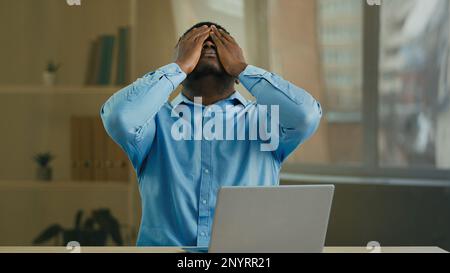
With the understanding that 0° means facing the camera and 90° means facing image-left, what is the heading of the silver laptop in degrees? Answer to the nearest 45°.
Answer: approximately 180°

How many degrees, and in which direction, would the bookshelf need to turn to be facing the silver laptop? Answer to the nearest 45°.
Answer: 0° — it already faces it

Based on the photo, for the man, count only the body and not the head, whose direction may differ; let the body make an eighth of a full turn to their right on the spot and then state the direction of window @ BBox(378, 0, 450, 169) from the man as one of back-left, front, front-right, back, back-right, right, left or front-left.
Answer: back

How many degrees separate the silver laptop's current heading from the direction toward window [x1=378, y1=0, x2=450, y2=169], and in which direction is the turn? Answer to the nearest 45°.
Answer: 0° — it already faces it

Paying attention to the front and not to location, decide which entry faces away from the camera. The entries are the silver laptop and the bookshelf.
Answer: the silver laptop

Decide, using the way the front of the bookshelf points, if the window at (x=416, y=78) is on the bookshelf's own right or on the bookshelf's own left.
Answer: on the bookshelf's own left

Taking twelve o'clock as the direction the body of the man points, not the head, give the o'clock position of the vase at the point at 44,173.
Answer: The vase is roughly at 5 o'clock from the man.

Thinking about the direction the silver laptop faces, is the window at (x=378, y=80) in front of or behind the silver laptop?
in front

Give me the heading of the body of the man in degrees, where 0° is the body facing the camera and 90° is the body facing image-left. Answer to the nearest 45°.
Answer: approximately 0°

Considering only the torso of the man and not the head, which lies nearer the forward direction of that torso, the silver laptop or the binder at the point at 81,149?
the silver laptop

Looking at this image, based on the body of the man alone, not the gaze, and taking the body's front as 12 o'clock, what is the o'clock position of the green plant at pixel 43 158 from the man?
The green plant is roughly at 5 o'clock from the man.

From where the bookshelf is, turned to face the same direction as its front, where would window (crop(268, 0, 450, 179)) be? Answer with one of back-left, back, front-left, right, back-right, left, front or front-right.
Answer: left

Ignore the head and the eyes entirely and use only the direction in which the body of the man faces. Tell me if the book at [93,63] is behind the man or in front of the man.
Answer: behind

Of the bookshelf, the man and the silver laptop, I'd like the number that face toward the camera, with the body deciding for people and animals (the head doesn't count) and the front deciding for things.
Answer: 2
